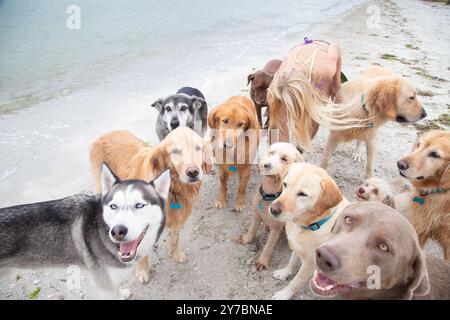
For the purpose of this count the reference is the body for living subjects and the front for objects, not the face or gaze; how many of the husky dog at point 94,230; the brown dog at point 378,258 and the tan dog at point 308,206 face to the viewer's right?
1

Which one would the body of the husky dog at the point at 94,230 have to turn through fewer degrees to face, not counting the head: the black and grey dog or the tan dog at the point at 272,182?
the tan dog

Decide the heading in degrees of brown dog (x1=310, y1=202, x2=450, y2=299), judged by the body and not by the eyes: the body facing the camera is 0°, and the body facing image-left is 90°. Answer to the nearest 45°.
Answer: approximately 45°

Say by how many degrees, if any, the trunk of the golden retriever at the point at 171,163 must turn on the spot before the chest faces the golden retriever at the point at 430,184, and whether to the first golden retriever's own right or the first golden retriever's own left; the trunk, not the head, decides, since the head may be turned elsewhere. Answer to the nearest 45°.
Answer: approximately 45° to the first golden retriever's own left

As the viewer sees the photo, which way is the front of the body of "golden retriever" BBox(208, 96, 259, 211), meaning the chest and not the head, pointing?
toward the camera
